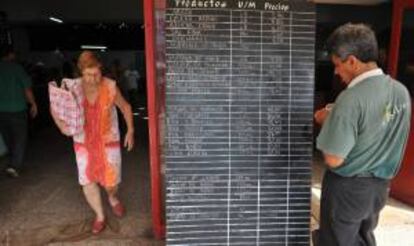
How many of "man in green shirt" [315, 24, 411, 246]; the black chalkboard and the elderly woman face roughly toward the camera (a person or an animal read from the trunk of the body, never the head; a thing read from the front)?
2

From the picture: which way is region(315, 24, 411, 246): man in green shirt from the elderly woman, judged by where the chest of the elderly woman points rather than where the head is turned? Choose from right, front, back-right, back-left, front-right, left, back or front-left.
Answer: front-left

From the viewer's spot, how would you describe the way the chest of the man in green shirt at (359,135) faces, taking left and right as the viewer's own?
facing away from the viewer and to the left of the viewer

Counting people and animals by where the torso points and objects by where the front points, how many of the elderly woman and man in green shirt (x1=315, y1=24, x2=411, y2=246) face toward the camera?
1

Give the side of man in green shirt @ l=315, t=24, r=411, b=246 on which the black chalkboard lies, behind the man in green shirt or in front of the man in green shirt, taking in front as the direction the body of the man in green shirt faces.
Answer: in front

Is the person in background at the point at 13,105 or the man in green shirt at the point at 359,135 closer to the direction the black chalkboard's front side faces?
the man in green shirt

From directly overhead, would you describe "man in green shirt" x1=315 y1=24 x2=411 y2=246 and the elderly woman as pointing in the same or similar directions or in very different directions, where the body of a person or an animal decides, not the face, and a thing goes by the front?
very different directions

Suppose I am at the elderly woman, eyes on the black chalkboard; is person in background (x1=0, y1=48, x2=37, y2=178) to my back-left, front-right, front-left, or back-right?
back-left

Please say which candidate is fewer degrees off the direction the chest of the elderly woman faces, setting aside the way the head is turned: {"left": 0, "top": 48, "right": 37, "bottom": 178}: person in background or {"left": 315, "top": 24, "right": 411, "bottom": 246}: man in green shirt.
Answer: the man in green shirt

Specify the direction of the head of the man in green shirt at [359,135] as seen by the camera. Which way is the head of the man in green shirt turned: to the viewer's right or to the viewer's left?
to the viewer's left

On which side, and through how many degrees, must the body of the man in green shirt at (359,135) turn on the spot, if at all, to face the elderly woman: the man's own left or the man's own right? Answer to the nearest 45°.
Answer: approximately 45° to the man's own left
